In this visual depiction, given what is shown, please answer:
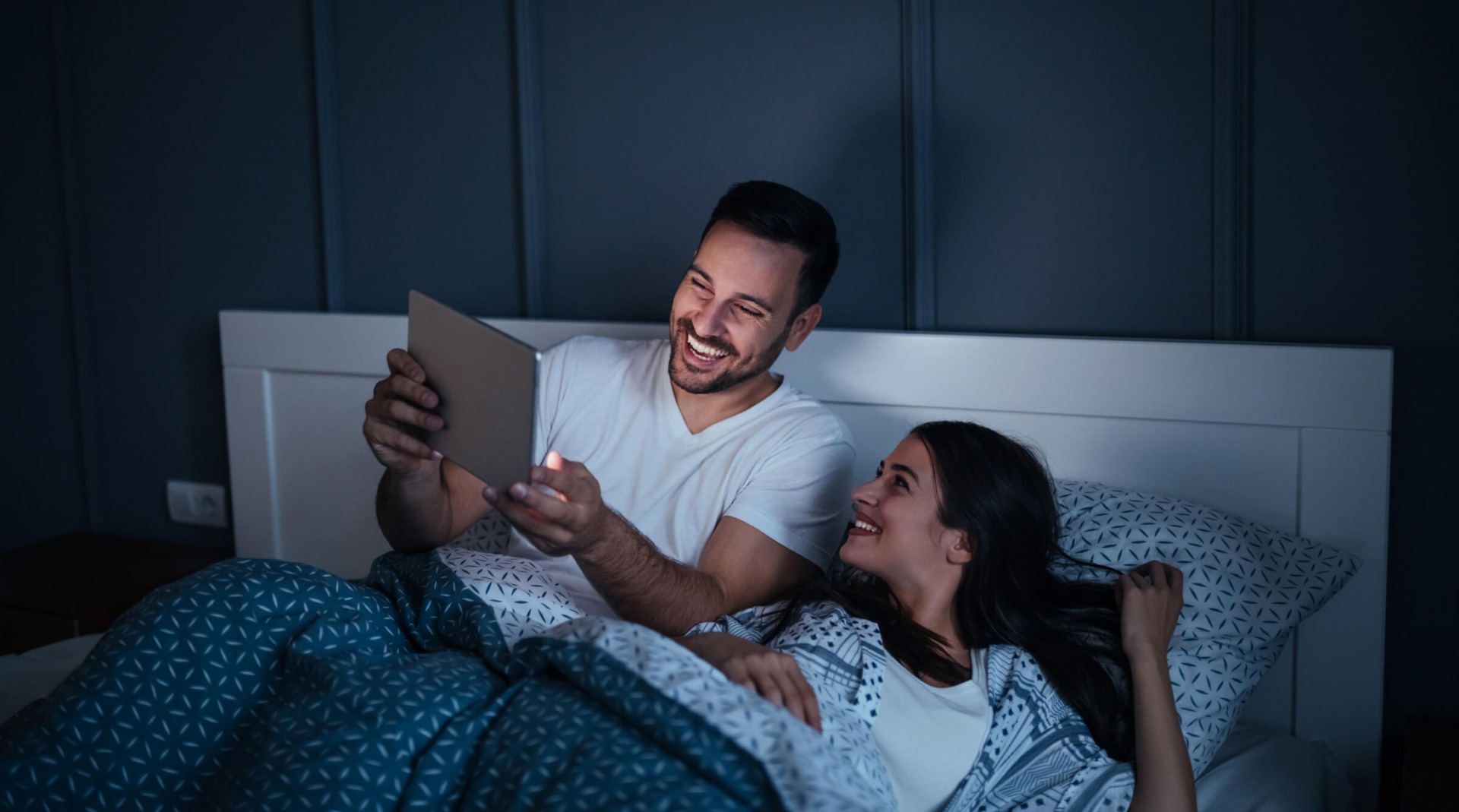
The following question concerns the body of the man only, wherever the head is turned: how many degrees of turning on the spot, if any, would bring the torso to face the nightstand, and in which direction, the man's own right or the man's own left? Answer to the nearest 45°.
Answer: approximately 90° to the man's own right

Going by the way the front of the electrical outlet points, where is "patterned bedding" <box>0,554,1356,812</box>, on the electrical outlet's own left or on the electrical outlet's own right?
on the electrical outlet's own left

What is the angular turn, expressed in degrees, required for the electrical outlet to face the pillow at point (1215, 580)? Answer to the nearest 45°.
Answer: approximately 90° to its left

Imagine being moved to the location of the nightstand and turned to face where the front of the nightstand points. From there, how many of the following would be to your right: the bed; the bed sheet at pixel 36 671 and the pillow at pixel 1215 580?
0

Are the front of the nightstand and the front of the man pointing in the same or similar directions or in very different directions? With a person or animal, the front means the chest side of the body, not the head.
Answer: same or similar directions

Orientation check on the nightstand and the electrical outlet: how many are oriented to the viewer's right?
0

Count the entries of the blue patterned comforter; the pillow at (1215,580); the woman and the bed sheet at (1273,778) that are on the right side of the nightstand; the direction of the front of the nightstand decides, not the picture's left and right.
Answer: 0

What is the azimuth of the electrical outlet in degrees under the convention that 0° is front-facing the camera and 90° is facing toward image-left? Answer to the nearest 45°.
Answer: approximately 45°

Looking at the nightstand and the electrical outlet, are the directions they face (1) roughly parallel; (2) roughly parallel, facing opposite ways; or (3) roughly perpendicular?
roughly parallel

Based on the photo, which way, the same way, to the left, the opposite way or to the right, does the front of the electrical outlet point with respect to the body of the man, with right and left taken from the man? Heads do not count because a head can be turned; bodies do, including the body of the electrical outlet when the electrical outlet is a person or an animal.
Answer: the same way

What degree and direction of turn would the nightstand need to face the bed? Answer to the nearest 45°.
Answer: approximately 90° to its left

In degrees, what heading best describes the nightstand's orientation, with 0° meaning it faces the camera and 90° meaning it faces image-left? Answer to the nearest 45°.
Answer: approximately 45°

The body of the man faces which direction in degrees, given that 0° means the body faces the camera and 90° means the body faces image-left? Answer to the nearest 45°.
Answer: approximately 45°
